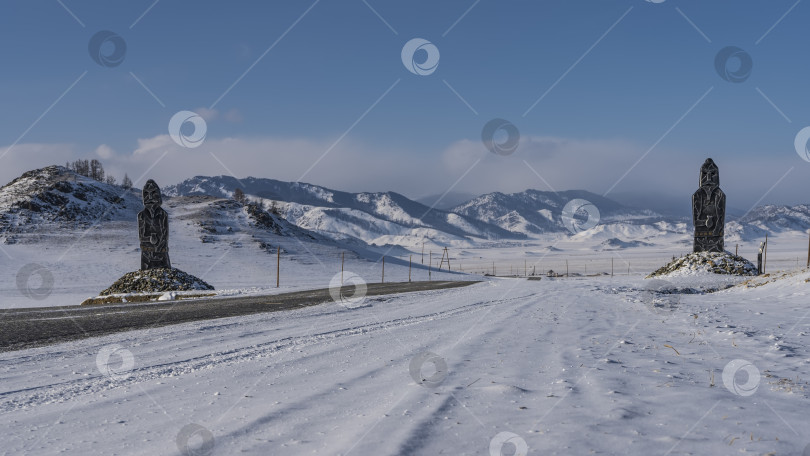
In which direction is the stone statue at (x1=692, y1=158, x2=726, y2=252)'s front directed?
toward the camera

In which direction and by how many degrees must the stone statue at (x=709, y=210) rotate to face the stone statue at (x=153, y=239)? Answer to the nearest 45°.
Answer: approximately 45° to its right
